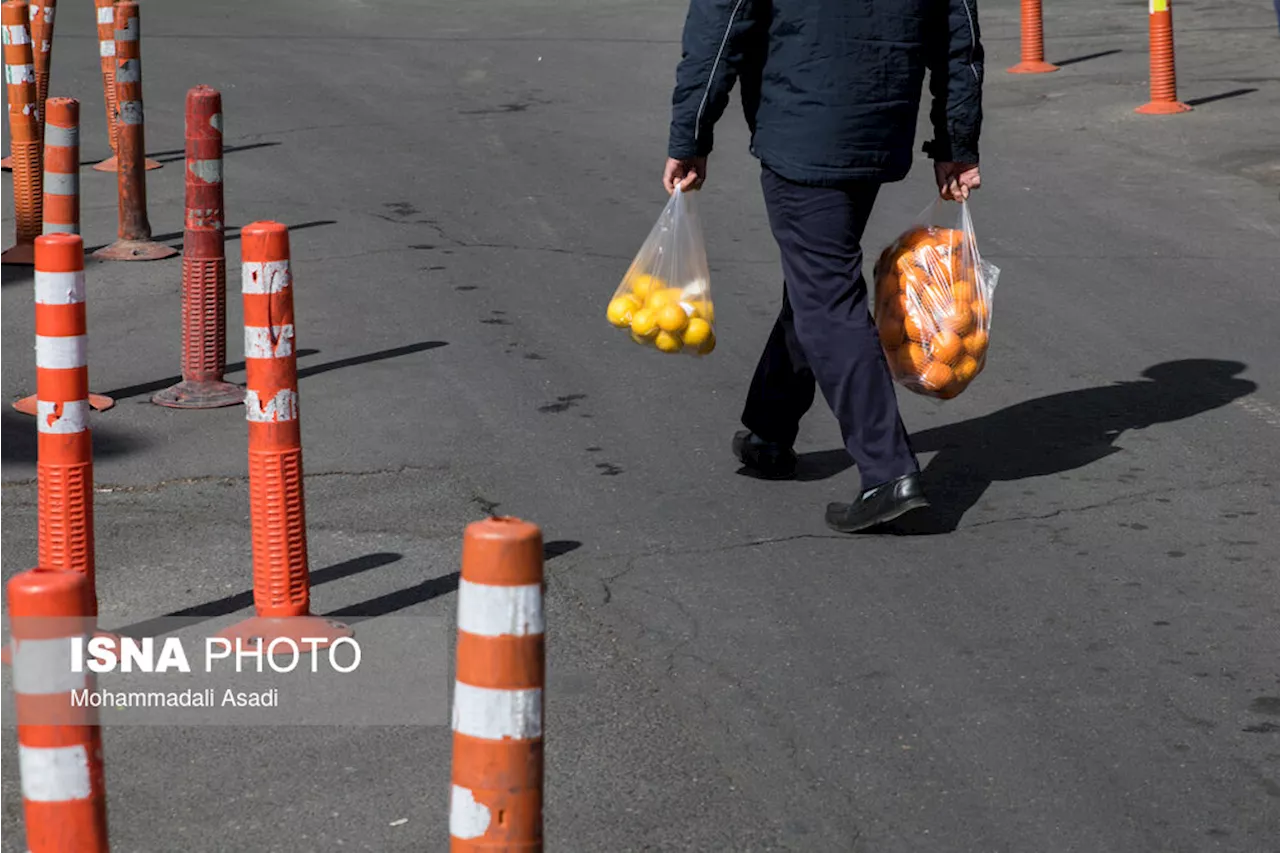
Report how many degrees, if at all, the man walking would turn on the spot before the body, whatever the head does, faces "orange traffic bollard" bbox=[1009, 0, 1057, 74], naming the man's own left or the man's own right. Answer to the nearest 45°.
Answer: approximately 45° to the man's own right

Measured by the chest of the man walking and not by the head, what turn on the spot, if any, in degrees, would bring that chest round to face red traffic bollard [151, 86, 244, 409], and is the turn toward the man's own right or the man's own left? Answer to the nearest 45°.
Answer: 0° — they already face it

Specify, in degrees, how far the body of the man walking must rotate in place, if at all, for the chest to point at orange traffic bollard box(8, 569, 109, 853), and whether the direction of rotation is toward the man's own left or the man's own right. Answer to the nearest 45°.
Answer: approximately 135° to the man's own left

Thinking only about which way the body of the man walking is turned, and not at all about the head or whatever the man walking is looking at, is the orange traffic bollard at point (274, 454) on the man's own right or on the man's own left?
on the man's own left

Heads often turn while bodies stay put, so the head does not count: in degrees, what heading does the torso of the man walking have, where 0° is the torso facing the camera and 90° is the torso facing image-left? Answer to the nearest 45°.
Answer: approximately 135°

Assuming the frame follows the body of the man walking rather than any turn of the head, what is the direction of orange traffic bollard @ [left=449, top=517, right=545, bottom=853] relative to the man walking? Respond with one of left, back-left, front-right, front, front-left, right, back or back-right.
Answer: back-left

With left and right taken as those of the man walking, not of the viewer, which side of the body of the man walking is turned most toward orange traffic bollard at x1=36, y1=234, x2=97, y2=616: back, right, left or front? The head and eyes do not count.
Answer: left
